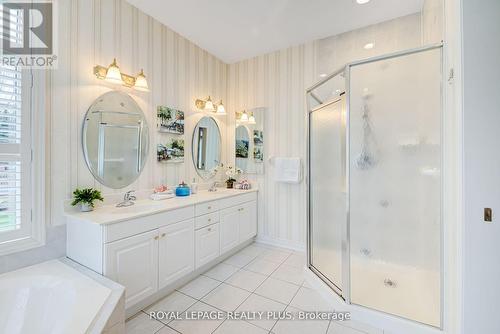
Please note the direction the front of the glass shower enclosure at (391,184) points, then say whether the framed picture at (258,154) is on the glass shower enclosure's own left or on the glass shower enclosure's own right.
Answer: on the glass shower enclosure's own right

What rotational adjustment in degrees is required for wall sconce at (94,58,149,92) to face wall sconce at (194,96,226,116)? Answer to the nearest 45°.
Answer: approximately 90° to its left

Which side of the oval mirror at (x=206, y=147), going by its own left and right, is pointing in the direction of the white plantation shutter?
right

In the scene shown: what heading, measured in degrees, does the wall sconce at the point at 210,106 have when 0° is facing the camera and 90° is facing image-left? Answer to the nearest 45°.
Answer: approximately 315°

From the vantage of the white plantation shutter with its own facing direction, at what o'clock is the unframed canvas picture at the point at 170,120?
The unframed canvas picture is roughly at 10 o'clock from the white plantation shutter.

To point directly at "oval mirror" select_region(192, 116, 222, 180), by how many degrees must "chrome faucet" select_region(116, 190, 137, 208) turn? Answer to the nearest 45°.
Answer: approximately 90° to its left

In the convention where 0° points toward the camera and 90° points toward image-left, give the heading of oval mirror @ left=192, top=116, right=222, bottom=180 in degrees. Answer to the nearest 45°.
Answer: approximately 315°

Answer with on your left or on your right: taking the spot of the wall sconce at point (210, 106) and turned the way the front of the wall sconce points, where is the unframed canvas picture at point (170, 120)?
on your right

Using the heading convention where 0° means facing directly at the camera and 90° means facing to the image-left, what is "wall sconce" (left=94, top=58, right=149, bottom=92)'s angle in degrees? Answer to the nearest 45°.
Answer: approximately 315°

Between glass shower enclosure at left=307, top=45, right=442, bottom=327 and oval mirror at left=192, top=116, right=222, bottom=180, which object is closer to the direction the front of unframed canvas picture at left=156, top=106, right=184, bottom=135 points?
the glass shower enclosure

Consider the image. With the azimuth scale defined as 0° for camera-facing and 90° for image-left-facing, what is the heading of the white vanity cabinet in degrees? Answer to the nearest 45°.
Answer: approximately 315°
